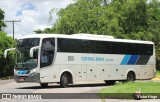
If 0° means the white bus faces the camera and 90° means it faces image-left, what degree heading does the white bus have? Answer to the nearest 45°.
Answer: approximately 45°
